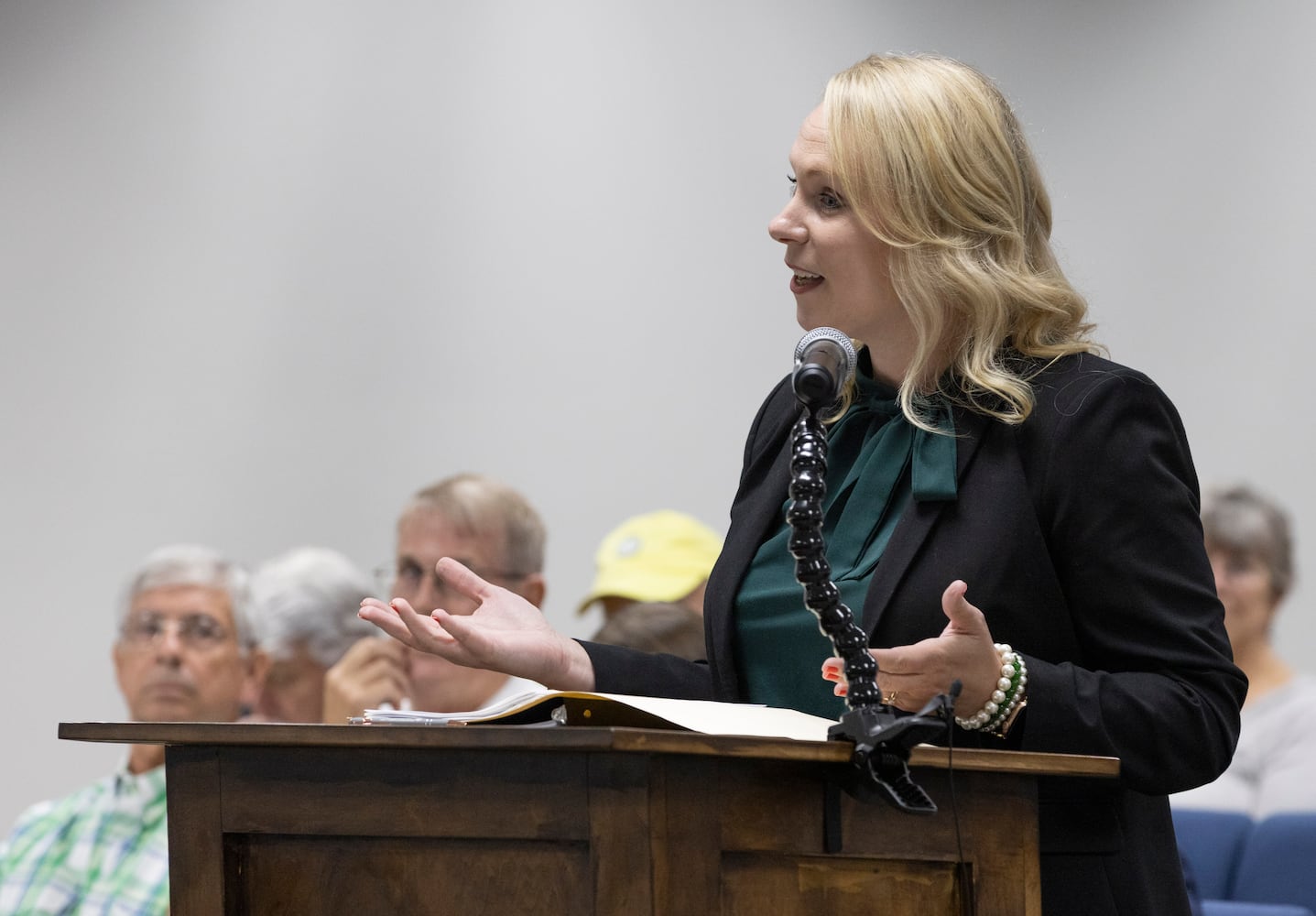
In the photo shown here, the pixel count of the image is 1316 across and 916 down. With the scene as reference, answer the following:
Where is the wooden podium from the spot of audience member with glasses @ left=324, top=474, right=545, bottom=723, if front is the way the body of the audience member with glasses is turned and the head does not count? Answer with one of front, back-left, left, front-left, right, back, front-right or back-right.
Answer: front-left

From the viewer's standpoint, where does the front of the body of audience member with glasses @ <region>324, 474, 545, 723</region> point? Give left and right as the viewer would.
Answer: facing the viewer and to the left of the viewer

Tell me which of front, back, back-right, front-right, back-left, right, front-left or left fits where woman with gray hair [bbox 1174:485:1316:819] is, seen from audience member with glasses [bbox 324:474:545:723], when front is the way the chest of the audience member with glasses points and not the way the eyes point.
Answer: back-left

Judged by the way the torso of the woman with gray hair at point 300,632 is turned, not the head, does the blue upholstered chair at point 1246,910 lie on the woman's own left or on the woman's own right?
on the woman's own left

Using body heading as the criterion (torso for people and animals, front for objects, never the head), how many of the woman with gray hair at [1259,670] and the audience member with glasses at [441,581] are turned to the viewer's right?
0
